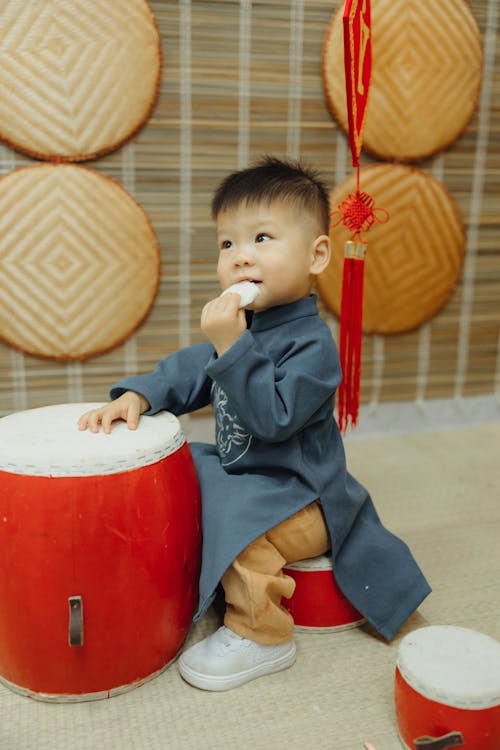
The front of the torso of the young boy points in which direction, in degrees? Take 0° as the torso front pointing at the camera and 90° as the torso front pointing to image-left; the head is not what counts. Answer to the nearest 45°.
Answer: approximately 45°

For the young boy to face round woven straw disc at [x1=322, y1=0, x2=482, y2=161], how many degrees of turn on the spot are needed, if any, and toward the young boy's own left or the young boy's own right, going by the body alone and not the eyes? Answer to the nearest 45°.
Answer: approximately 135° to the young boy's own right

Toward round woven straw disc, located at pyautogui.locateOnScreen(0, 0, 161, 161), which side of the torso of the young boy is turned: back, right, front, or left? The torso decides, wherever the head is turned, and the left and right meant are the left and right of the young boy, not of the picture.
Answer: right

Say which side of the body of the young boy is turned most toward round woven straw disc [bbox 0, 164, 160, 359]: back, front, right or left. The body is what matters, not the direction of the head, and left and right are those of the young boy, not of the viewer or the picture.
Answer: right

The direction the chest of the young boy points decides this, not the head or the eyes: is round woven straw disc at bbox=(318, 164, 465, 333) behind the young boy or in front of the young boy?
behind

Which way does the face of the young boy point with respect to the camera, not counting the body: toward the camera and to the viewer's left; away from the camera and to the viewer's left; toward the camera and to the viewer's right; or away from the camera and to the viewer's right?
toward the camera and to the viewer's left
